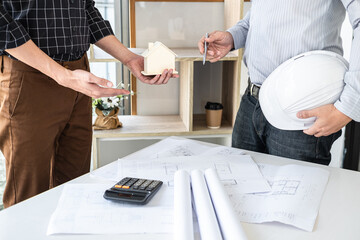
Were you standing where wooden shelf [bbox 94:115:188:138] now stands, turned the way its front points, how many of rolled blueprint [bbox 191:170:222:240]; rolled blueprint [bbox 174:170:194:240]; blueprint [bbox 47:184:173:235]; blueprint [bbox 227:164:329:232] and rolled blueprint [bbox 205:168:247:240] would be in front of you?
5

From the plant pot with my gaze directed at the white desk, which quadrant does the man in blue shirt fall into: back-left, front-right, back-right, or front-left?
front-left

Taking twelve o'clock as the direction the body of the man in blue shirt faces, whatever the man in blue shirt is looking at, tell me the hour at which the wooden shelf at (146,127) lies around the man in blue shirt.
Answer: The wooden shelf is roughly at 3 o'clock from the man in blue shirt.

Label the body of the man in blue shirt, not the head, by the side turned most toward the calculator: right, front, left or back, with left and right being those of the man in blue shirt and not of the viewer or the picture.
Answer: front

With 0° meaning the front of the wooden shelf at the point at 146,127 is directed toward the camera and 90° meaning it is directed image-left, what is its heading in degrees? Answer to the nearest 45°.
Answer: approximately 0°

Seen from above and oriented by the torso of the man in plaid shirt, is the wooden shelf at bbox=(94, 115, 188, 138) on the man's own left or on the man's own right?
on the man's own left

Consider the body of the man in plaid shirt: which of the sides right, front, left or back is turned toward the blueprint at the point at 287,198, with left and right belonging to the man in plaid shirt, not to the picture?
front

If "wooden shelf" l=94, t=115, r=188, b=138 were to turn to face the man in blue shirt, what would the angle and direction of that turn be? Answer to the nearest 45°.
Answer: approximately 45° to its left

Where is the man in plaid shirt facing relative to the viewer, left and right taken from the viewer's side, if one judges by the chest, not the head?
facing the viewer and to the right of the viewer

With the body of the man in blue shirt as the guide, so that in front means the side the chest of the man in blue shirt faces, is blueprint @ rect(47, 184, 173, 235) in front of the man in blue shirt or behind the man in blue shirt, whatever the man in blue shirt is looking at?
in front

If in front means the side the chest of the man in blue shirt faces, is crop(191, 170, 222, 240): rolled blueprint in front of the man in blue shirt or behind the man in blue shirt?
in front
